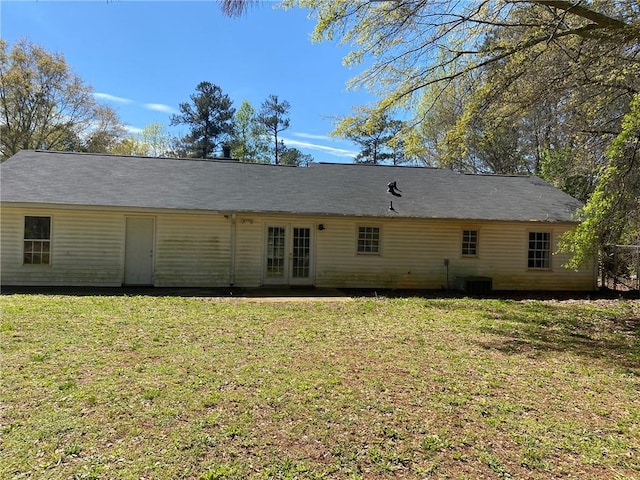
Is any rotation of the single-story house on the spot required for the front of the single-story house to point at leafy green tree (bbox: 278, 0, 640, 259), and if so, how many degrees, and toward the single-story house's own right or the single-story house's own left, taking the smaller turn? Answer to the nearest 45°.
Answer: approximately 135° to the single-story house's own right

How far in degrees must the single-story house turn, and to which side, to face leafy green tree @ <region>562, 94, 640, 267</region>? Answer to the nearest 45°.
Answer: approximately 135° to its right

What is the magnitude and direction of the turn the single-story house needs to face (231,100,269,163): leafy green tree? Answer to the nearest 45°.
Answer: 0° — it already faces it

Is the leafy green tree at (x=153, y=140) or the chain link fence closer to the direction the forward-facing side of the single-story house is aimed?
the leafy green tree

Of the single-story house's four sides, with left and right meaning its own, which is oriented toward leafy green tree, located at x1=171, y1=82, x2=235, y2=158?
front

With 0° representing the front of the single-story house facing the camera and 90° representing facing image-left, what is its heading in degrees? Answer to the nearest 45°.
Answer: approximately 180°

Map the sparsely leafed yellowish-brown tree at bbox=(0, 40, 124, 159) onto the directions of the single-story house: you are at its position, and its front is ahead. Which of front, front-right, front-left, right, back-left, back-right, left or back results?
front-left

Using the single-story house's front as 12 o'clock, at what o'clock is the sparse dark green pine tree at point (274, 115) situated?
The sparse dark green pine tree is roughly at 12 o'clock from the single-story house.
